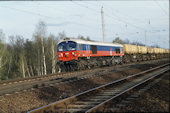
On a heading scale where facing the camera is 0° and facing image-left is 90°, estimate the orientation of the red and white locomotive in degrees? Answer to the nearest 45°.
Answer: approximately 45°

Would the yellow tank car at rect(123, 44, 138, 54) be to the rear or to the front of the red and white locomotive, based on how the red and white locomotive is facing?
to the rear

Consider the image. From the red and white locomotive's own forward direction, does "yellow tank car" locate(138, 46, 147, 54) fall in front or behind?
behind
